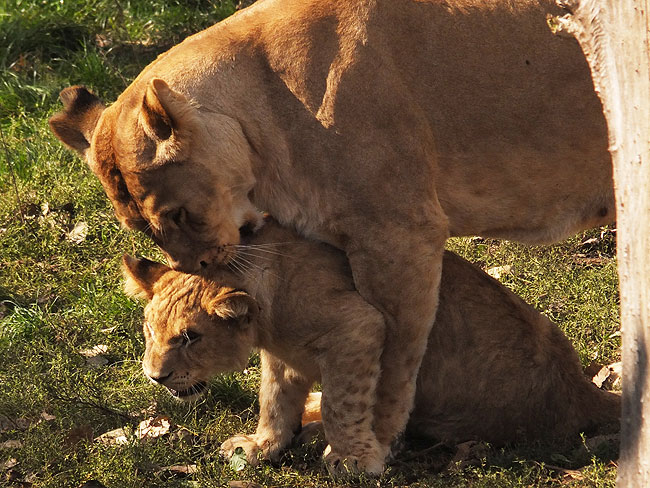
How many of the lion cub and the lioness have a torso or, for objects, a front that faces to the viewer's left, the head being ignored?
2

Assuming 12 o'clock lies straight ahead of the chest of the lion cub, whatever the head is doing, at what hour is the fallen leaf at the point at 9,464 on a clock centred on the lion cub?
The fallen leaf is roughly at 12 o'clock from the lion cub.

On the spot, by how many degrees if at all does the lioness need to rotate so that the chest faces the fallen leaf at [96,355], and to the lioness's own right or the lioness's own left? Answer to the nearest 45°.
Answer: approximately 45° to the lioness's own right

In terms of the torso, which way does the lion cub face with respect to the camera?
to the viewer's left

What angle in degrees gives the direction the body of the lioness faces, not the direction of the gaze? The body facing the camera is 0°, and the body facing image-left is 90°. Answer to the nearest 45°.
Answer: approximately 90°

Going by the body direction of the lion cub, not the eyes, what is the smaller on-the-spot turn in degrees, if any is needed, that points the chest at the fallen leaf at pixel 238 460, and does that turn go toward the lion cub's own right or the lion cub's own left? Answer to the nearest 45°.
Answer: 0° — it already faces it
